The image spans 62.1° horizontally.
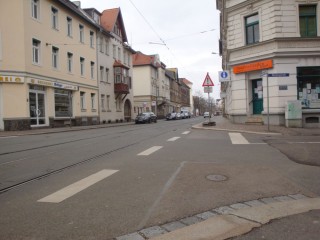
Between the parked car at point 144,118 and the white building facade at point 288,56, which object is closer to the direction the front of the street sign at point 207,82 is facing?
the white building facade

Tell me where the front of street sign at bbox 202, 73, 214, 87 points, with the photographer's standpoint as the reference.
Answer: facing the viewer

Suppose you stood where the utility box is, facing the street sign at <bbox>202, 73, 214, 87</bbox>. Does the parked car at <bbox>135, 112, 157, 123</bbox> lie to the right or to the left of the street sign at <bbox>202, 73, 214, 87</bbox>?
right

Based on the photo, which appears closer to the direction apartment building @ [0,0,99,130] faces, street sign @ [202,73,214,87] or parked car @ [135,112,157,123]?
the street sign

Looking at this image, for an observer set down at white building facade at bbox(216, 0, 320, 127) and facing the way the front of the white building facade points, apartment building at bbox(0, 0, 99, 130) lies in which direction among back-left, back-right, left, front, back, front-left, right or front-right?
front-right

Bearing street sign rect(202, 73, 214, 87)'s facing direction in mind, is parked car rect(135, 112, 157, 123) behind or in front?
behind

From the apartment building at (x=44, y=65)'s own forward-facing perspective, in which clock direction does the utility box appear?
The utility box is roughly at 12 o'clock from the apartment building.

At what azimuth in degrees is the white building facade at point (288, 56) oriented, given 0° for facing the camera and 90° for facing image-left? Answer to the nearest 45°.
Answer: approximately 45°

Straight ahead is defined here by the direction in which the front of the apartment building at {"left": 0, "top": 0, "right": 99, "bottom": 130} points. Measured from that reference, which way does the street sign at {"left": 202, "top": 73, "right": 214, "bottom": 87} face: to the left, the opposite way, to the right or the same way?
to the right

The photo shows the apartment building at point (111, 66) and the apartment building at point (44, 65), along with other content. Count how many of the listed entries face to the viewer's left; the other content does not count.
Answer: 0

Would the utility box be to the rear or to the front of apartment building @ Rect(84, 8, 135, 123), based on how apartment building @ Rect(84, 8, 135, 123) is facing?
to the front

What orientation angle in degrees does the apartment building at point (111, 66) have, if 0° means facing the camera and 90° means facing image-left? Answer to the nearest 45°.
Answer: approximately 315°

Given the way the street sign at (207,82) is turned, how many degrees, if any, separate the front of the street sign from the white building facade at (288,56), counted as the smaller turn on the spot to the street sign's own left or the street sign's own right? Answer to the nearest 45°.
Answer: approximately 90° to the street sign's own left

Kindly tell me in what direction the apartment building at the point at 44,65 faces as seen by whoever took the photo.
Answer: facing the viewer and to the right of the viewer

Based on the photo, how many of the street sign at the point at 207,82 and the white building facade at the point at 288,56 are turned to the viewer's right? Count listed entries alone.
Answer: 0
